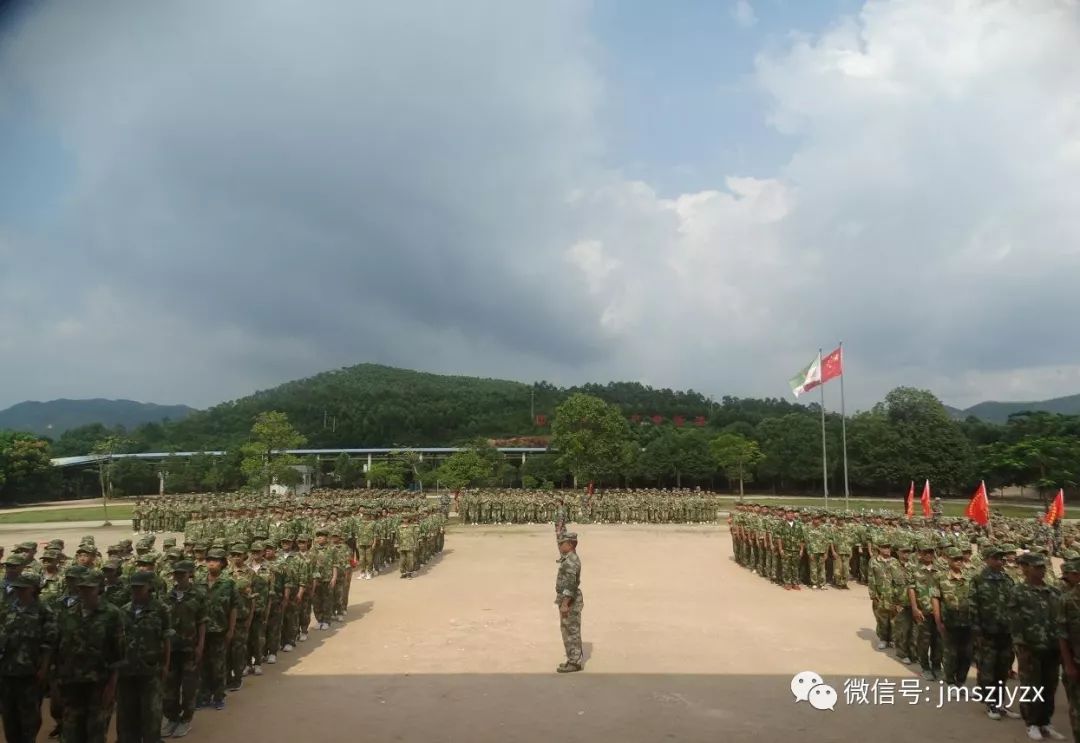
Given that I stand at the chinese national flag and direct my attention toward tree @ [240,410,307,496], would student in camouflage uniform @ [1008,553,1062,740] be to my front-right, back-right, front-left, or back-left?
back-left

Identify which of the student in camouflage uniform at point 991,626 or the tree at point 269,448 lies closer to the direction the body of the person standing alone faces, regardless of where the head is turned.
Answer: the tree
